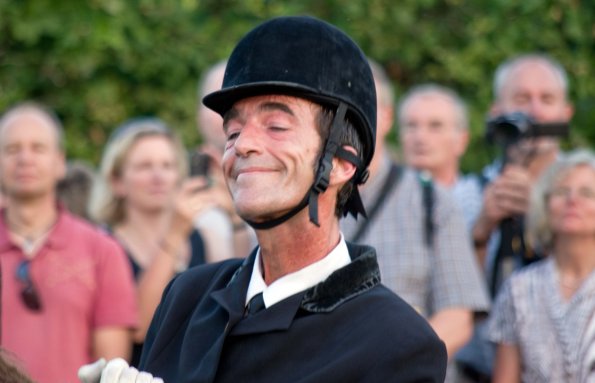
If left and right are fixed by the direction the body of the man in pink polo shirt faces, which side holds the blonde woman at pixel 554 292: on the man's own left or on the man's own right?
on the man's own left

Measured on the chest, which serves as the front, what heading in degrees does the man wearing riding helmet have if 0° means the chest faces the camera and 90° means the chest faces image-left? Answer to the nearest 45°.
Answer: approximately 45°

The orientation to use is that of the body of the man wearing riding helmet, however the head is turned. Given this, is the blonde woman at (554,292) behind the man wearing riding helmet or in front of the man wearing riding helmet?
behind

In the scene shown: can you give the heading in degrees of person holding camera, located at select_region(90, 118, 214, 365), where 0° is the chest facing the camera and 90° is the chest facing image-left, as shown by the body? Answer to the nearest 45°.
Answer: approximately 315°

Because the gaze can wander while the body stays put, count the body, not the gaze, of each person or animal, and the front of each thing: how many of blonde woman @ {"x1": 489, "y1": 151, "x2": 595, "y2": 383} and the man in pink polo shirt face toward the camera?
2

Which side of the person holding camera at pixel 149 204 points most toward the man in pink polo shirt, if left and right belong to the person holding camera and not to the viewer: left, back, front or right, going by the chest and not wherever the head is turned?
right

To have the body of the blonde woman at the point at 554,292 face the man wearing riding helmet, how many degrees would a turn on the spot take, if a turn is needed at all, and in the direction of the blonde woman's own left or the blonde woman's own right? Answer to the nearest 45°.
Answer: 0° — they already face them
